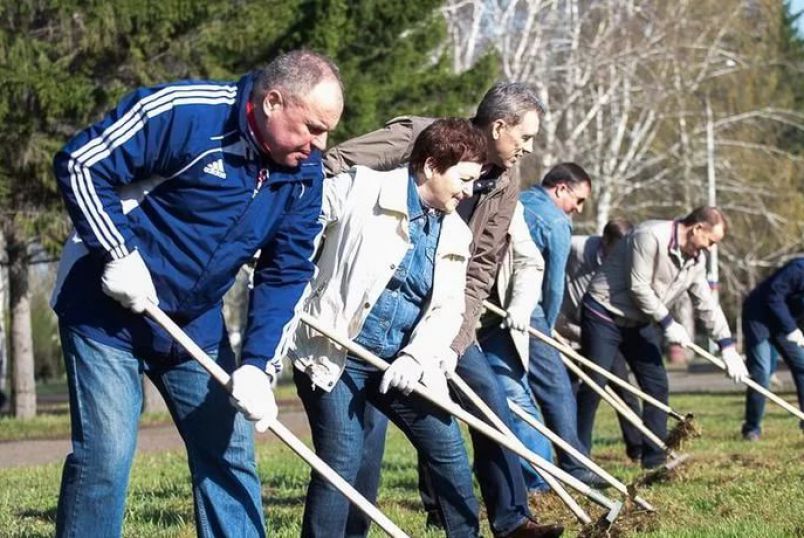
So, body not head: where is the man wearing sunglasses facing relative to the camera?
to the viewer's right

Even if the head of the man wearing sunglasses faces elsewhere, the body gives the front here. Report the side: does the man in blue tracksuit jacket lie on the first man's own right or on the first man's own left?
on the first man's own right

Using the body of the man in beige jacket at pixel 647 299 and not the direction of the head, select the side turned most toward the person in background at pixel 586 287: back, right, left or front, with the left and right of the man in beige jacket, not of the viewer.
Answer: back

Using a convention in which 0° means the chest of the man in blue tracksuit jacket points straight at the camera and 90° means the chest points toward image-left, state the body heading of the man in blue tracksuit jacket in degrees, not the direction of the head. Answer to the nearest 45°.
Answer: approximately 315°

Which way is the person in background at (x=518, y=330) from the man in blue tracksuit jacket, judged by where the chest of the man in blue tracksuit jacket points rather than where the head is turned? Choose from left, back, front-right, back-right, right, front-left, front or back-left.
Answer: left

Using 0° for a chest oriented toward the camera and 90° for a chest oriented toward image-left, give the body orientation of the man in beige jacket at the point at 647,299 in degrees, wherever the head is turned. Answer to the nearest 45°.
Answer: approximately 315°

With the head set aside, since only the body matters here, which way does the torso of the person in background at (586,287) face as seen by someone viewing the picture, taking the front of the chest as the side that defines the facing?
to the viewer's right

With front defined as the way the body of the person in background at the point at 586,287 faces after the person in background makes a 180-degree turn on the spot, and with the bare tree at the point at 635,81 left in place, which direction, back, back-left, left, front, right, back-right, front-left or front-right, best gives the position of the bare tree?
right
